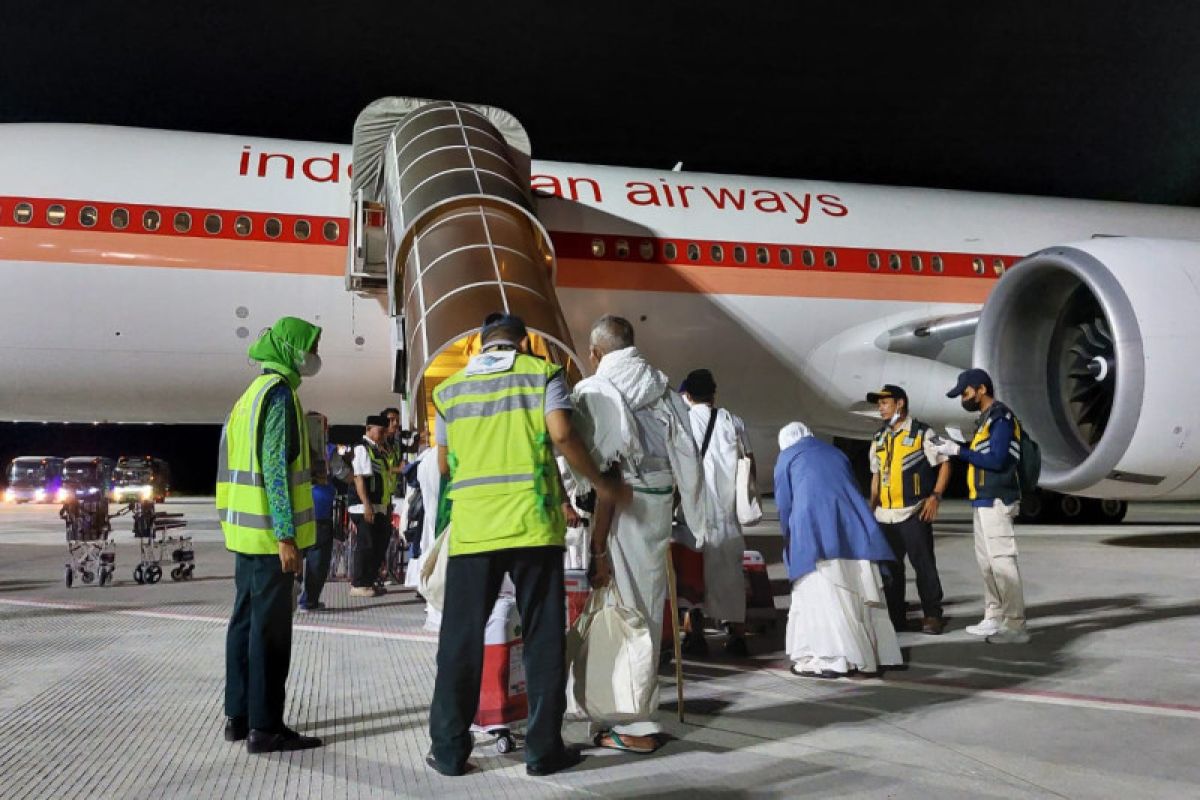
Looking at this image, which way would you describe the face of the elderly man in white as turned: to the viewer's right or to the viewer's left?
to the viewer's left

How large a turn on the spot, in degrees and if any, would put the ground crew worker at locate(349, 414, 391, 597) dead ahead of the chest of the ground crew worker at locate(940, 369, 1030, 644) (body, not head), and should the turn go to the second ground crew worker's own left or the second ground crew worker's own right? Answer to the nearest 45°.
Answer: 0° — they already face them

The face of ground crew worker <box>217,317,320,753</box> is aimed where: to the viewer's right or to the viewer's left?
to the viewer's right

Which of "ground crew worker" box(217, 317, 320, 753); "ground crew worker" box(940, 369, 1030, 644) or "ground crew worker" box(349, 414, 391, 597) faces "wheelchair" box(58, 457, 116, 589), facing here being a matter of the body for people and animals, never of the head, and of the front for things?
"ground crew worker" box(940, 369, 1030, 644)

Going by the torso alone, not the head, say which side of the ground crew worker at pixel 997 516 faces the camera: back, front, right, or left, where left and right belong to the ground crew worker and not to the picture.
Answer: left

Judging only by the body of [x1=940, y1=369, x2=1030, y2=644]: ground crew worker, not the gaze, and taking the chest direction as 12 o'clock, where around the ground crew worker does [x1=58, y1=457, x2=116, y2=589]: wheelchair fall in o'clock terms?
The wheelchair is roughly at 12 o'clock from the ground crew worker.

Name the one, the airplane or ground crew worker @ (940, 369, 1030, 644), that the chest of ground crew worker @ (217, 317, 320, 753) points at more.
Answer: the ground crew worker

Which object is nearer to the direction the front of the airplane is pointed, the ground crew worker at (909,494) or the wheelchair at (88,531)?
the wheelchair

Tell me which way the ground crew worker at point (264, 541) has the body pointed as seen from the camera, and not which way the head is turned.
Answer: to the viewer's right

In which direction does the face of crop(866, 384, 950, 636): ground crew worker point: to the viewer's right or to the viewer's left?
to the viewer's left
